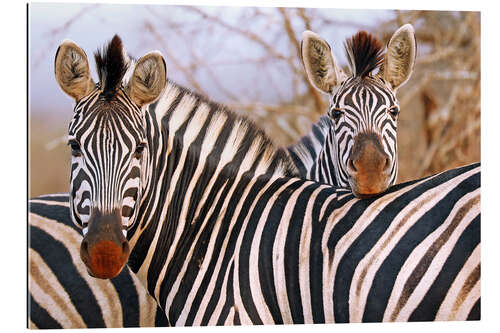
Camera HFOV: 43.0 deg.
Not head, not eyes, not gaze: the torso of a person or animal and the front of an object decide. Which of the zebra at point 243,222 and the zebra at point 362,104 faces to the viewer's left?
the zebra at point 243,222

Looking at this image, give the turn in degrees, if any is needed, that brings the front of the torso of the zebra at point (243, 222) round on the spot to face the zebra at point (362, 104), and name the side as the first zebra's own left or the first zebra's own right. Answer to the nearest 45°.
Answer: approximately 135° to the first zebra's own right

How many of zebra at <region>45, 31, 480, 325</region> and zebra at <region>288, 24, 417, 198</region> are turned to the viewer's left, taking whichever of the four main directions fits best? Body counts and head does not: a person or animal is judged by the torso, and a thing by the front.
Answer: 1

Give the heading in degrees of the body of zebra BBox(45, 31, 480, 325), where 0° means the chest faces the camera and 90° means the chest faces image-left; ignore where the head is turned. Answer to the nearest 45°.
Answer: approximately 90°

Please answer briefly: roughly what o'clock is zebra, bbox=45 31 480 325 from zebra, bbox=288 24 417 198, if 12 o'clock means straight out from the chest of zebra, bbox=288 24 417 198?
zebra, bbox=45 31 480 325 is roughly at 3 o'clock from zebra, bbox=288 24 417 198.

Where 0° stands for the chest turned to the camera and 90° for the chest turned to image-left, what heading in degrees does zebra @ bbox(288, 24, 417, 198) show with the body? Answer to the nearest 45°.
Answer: approximately 315°
